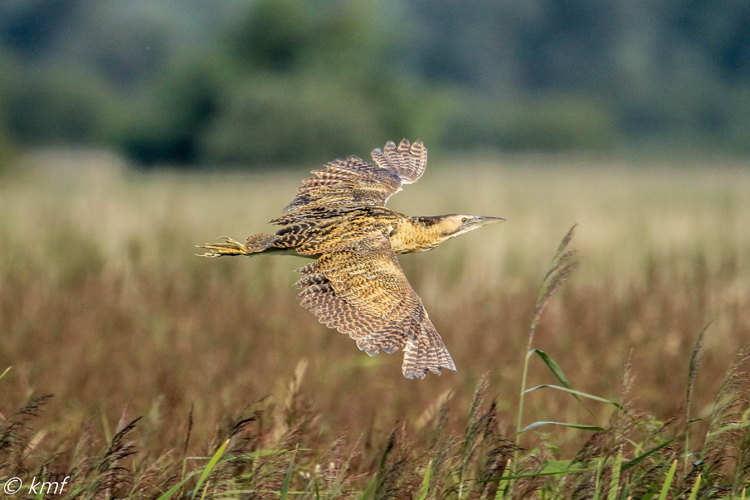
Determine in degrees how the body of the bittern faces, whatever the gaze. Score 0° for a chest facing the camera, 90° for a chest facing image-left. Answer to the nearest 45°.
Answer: approximately 270°
